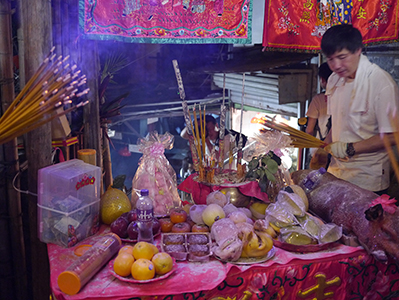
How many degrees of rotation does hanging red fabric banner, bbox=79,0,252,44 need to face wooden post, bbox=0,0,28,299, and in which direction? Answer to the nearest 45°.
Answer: approximately 45° to its right

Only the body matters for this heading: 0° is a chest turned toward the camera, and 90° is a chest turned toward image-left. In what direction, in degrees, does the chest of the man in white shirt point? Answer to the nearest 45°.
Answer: approximately 45°

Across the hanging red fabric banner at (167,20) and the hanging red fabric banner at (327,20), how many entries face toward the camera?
2

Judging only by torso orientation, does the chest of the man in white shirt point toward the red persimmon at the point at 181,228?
yes

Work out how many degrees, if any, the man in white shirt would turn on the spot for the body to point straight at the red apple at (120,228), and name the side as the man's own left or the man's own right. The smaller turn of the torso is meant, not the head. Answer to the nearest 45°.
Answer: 0° — they already face it

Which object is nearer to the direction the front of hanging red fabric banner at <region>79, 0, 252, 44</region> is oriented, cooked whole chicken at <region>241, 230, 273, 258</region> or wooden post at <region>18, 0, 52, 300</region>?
the cooked whole chicken
